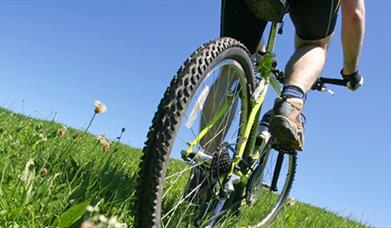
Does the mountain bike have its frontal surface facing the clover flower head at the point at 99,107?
no

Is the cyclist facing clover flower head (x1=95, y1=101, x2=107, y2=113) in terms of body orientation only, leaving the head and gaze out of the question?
no
